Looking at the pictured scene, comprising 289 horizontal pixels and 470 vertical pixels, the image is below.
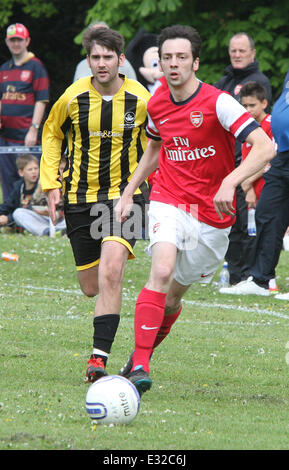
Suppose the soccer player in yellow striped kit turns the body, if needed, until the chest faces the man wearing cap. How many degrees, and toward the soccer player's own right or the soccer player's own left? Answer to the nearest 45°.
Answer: approximately 180°

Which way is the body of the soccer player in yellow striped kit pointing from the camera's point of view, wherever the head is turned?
toward the camera

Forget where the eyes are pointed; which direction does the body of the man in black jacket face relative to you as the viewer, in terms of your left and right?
facing the viewer and to the left of the viewer

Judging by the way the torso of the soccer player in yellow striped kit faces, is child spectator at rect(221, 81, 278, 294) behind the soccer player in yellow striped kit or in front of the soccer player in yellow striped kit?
behind

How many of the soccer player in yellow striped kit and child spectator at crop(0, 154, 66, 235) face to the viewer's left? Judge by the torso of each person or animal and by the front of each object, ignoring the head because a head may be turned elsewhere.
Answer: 0

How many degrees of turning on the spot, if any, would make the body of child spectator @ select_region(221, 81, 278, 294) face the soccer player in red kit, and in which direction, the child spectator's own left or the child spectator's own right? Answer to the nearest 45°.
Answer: approximately 45° to the child spectator's own left
